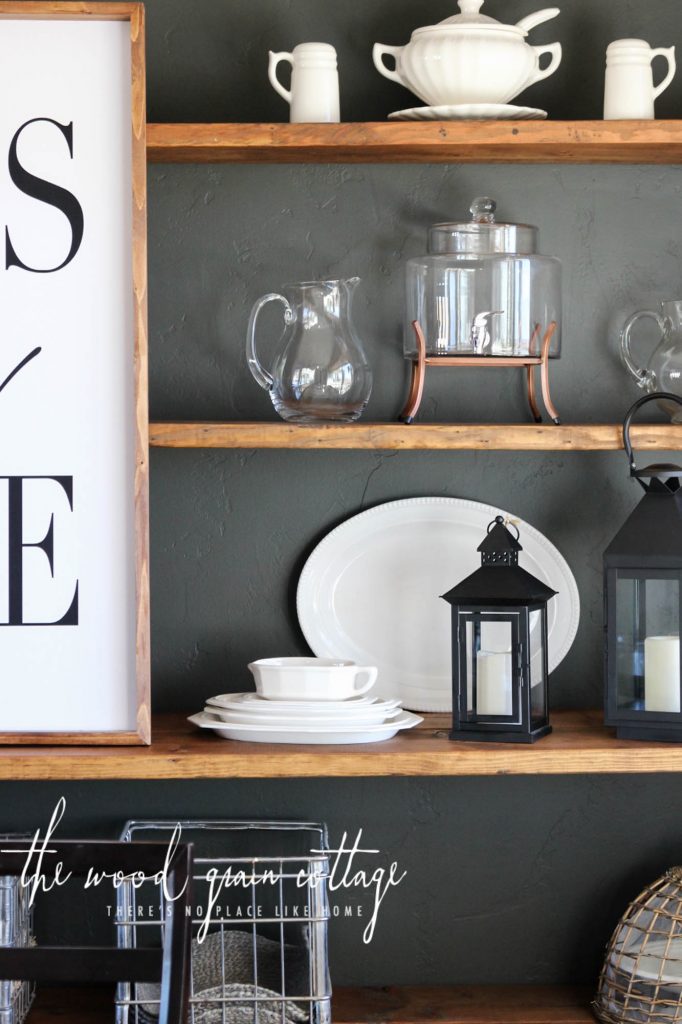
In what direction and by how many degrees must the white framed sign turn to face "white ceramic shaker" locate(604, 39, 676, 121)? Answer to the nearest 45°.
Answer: approximately 90° to its left

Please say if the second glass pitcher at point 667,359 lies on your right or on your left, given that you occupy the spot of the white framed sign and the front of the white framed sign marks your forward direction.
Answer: on your left

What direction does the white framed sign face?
toward the camera

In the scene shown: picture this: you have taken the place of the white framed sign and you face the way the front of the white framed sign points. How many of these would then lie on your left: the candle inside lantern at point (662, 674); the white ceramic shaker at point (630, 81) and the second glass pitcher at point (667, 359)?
3

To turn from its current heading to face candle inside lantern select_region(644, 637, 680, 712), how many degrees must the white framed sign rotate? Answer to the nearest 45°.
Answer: approximately 90° to its left
